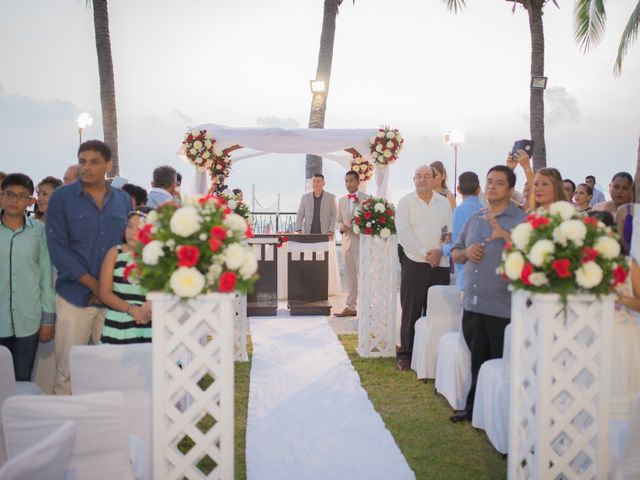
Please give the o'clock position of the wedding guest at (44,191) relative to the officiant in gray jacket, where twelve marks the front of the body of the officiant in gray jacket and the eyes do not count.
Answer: The wedding guest is roughly at 1 o'clock from the officiant in gray jacket.

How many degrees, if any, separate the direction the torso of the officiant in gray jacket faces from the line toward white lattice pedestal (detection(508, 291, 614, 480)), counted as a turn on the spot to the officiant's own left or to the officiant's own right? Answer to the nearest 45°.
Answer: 0° — they already face it

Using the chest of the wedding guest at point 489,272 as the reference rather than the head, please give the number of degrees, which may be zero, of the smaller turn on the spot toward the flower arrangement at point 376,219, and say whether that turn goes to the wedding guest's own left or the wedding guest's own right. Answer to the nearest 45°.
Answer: approximately 90° to the wedding guest's own right

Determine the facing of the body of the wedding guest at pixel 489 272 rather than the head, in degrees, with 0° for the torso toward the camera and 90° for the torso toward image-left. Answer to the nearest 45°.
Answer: approximately 45°

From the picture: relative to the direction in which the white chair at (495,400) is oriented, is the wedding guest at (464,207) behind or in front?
in front

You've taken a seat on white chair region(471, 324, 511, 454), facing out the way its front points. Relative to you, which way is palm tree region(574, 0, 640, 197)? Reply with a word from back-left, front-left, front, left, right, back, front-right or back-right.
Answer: front-right

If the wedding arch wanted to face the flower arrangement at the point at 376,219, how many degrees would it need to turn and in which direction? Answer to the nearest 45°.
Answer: approximately 45° to its left

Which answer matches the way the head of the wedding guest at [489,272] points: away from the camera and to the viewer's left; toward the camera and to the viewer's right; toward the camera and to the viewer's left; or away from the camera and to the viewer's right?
toward the camera and to the viewer's left

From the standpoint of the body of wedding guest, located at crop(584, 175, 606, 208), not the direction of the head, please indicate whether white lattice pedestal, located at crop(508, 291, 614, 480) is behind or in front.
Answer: in front
